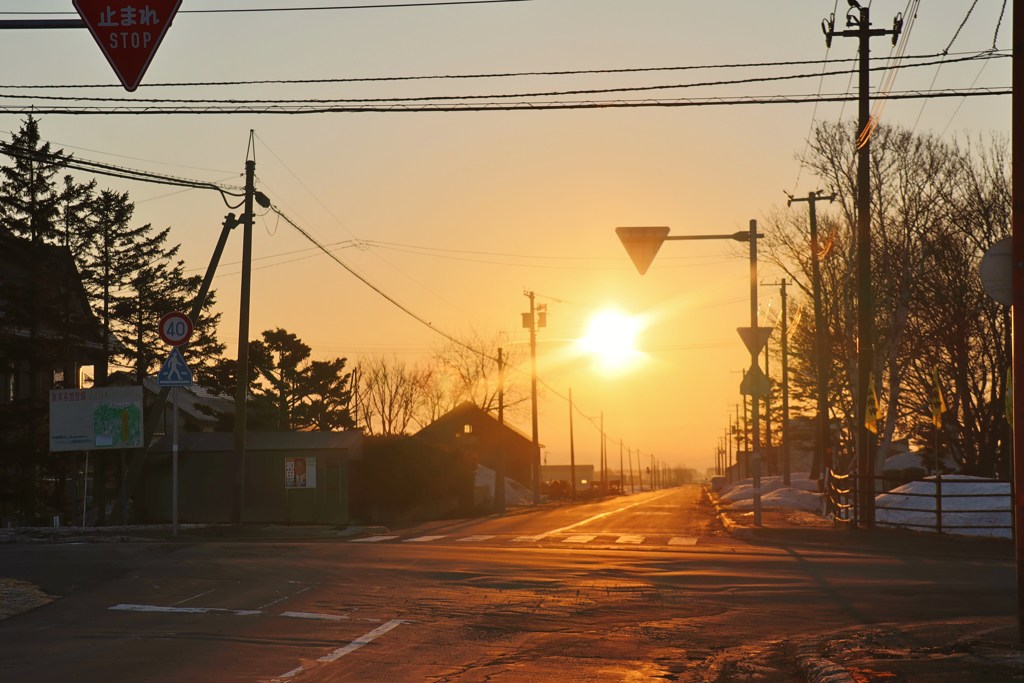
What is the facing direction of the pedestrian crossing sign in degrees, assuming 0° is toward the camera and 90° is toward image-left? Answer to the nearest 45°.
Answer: approximately 0°

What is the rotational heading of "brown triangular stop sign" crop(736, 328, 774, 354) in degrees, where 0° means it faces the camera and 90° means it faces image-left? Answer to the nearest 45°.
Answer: approximately 180°

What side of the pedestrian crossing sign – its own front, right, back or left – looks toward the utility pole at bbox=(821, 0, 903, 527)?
left

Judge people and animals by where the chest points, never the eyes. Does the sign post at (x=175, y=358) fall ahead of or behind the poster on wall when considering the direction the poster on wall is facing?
ahead

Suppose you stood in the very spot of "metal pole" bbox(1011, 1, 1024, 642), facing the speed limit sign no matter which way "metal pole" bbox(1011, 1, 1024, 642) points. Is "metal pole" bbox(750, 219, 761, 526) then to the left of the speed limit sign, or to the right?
right

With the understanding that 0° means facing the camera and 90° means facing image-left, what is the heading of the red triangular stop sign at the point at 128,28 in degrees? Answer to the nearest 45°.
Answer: approximately 0°

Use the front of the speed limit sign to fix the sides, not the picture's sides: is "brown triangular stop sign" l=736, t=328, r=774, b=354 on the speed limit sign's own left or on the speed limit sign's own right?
on the speed limit sign's own left

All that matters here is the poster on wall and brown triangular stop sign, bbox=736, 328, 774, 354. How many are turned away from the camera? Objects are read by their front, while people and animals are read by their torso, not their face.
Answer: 1

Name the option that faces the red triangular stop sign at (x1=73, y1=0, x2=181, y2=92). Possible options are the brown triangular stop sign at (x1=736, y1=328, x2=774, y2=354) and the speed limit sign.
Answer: the speed limit sign
